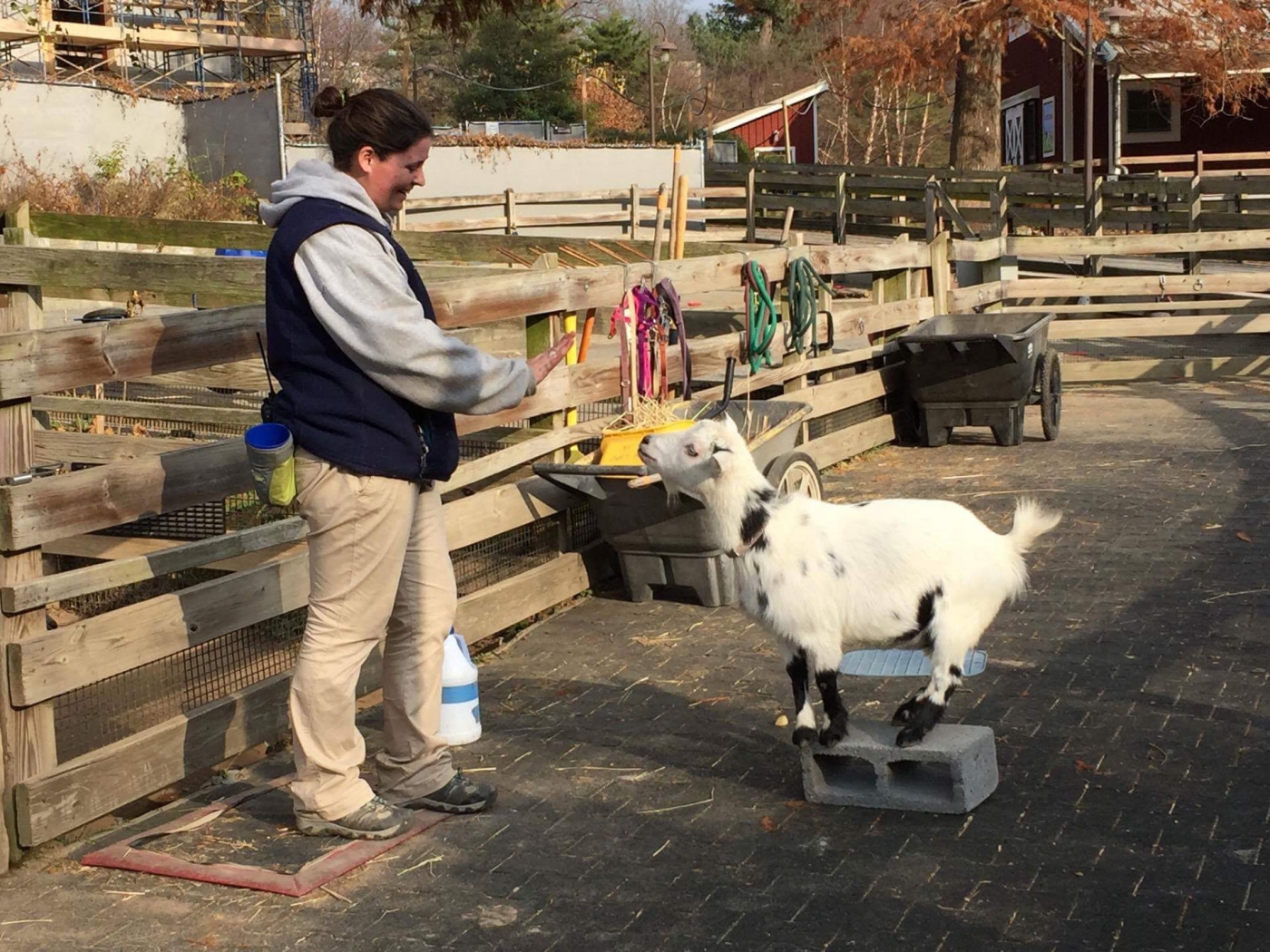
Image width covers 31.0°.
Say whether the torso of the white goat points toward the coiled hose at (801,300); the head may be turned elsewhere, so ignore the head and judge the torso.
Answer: no

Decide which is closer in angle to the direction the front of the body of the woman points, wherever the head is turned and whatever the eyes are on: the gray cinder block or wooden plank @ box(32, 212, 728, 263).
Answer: the gray cinder block

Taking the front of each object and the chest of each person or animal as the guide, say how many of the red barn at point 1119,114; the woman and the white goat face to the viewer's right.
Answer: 1

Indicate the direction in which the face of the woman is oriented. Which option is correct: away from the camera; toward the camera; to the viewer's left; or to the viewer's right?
to the viewer's right

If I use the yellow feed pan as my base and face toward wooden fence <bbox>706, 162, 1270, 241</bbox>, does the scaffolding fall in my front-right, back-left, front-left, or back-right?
front-left

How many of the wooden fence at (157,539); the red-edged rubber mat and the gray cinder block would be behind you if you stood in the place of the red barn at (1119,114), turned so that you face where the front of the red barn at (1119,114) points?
0

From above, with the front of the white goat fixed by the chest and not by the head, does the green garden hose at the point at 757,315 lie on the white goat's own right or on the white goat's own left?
on the white goat's own right

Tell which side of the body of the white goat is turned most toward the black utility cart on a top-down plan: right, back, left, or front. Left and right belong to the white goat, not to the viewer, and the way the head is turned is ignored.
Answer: right

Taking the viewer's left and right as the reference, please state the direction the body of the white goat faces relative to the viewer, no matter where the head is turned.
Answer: facing to the left of the viewer

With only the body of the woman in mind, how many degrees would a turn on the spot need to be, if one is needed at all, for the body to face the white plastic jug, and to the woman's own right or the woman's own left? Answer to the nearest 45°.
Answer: approximately 90° to the woman's own left

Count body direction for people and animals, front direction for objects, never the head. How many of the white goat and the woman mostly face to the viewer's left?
1

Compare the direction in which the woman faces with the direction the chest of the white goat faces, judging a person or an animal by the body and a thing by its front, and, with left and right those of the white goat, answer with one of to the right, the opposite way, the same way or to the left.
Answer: the opposite way

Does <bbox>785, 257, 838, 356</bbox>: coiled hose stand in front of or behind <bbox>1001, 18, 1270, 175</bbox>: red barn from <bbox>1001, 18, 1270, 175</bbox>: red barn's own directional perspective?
in front

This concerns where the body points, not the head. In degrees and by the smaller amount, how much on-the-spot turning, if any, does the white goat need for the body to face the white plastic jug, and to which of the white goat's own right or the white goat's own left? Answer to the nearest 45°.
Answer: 0° — it already faces it

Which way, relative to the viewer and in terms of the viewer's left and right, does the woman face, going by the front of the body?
facing to the right of the viewer
